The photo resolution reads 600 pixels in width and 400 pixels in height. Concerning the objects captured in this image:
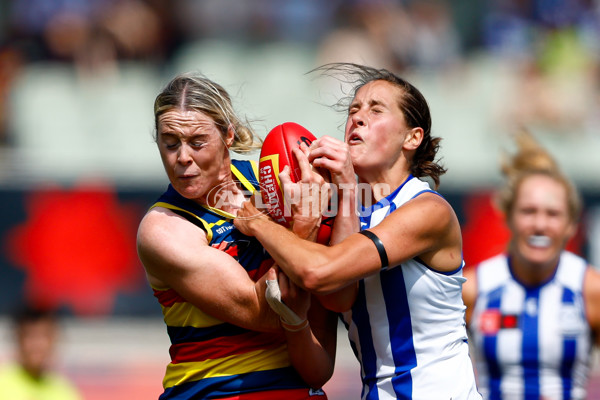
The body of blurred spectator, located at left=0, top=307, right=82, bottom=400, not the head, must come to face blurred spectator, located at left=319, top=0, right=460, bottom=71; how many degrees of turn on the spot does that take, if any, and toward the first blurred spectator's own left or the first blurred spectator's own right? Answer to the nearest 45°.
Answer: approximately 135° to the first blurred spectator's own left

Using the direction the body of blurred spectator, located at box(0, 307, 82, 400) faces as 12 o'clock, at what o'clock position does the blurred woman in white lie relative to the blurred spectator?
The blurred woman in white is roughly at 12 o'clock from the blurred spectator.

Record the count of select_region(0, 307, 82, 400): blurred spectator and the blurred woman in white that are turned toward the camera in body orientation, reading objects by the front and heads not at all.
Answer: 2

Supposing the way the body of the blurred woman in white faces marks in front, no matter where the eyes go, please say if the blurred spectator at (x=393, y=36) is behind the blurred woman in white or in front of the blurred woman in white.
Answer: behind

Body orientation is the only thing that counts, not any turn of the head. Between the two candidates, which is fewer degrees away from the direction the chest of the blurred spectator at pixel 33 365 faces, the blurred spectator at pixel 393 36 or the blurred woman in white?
the blurred woman in white

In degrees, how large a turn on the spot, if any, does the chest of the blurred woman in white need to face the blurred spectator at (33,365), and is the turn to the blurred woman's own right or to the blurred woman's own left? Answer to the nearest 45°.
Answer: approximately 90° to the blurred woman's own right

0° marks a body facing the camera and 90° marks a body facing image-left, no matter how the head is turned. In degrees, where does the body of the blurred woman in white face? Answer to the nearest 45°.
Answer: approximately 0°
